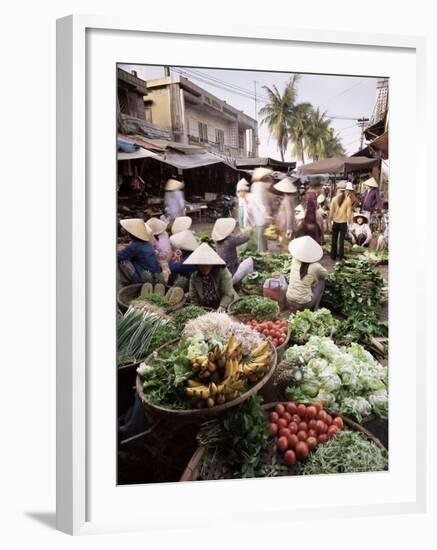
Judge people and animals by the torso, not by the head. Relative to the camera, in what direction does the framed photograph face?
facing the viewer and to the right of the viewer
